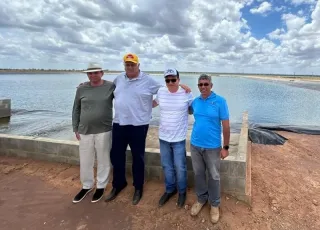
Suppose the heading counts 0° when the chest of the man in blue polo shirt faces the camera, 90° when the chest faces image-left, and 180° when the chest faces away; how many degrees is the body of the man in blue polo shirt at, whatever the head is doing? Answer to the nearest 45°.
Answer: approximately 45°

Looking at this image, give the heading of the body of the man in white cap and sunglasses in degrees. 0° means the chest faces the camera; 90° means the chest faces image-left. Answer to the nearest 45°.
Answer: approximately 0°

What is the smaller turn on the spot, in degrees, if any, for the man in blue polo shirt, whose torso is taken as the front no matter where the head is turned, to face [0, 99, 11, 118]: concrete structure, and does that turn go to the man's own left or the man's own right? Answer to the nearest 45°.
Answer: approximately 90° to the man's own right

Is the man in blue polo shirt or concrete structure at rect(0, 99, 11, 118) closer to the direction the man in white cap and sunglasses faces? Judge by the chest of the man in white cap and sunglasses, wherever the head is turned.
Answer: the man in blue polo shirt

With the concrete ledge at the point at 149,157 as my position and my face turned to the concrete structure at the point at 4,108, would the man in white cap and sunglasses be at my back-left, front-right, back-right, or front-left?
back-left
